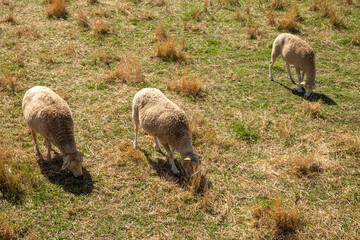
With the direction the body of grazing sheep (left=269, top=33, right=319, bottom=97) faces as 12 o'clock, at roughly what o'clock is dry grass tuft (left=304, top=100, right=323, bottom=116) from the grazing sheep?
The dry grass tuft is roughly at 1 o'clock from the grazing sheep.

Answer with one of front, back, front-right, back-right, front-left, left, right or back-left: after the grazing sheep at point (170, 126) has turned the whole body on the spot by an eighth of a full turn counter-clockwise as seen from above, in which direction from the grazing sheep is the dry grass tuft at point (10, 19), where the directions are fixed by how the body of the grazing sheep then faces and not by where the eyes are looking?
back-left

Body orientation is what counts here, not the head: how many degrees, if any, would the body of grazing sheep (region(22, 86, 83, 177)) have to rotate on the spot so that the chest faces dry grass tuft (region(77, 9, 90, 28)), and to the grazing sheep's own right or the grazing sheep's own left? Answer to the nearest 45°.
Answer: approximately 135° to the grazing sheep's own left

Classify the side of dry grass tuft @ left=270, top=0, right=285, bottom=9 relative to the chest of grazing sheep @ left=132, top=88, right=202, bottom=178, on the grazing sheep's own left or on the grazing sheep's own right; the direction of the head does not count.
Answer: on the grazing sheep's own left

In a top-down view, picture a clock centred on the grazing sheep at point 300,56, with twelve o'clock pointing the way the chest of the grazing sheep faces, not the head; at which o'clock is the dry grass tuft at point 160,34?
The dry grass tuft is roughly at 5 o'clock from the grazing sheep.

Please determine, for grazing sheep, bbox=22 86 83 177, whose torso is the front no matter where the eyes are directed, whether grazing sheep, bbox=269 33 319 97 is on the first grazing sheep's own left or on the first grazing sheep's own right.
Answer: on the first grazing sheep's own left

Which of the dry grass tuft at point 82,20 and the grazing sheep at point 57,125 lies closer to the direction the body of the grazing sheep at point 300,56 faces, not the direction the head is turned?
the grazing sheep

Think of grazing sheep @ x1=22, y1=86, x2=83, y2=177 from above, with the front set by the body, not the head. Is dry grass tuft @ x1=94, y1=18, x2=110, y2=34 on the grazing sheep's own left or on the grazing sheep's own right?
on the grazing sheep's own left

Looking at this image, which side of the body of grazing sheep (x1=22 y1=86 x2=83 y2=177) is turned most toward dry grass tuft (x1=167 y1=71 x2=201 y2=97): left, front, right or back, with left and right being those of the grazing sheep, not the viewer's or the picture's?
left

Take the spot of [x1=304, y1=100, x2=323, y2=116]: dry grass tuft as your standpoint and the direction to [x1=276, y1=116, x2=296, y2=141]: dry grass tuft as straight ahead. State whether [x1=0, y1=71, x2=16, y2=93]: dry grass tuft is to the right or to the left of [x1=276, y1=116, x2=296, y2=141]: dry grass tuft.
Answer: right

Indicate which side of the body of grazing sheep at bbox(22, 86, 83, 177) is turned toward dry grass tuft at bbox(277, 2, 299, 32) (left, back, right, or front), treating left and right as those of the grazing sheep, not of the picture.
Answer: left

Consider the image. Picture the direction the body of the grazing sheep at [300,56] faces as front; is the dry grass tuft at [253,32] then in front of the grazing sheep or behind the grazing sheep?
behind
